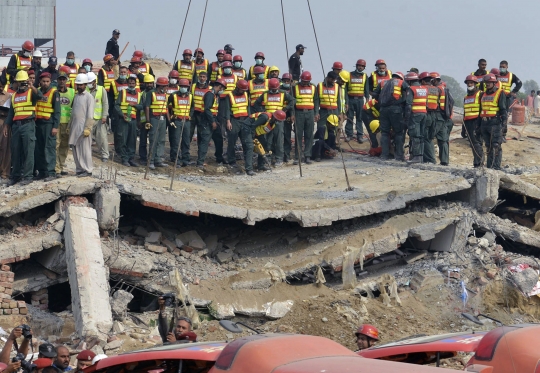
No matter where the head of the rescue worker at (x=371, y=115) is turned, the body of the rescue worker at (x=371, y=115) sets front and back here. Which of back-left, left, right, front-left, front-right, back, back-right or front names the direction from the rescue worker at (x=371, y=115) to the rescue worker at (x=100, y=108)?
back-right

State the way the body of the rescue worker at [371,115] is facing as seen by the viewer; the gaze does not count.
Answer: to the viewer's right

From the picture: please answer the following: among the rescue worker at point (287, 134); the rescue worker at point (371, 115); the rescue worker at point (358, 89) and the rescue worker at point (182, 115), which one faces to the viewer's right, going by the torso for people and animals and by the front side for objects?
the rescue worker at point (371, 115)

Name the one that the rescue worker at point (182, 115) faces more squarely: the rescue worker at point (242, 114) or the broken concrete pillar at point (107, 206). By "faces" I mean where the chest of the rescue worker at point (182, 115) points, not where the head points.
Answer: the broken concrete pillar

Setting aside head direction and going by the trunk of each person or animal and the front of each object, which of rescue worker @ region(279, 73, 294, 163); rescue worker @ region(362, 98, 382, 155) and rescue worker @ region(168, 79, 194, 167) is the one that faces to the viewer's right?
rescue worker @ region(362, 98, 382, 155)

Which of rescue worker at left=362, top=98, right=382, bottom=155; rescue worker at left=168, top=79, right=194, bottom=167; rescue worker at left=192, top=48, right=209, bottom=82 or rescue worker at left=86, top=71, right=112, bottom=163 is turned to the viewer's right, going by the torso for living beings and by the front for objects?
rescue worker at left=362, top=98, right=382, bottom=155

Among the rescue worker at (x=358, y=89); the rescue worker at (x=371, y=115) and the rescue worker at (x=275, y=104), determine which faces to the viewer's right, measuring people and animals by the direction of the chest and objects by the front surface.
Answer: the rescue worker at (x=371, y=115)

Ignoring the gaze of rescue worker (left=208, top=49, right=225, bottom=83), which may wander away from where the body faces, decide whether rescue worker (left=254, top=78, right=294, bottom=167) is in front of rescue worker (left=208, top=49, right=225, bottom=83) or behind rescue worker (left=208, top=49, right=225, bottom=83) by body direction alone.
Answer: in front
